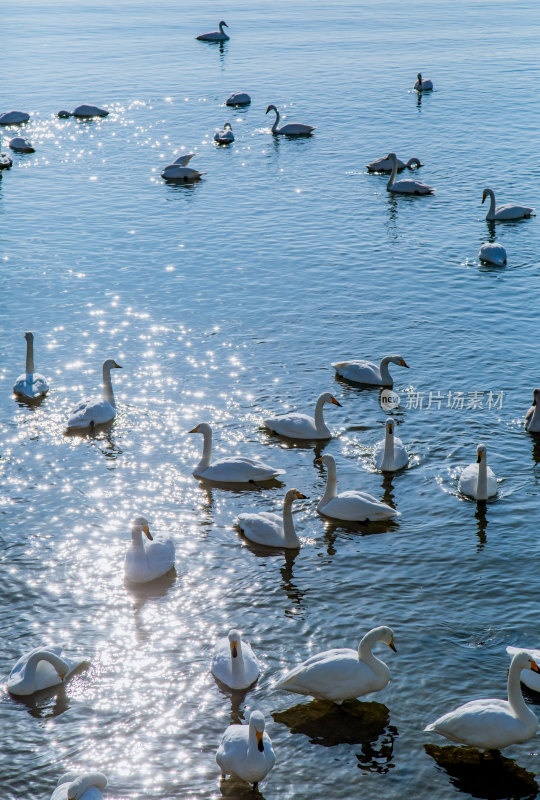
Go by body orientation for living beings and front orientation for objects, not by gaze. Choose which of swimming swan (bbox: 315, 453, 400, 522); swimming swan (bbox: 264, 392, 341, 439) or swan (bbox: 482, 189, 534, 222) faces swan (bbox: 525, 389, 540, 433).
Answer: swimming swan (bbox: 264, 392, 341, 439)

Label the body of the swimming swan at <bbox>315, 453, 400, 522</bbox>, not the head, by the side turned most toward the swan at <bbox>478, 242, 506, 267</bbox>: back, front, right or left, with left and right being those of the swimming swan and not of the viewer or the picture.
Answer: right

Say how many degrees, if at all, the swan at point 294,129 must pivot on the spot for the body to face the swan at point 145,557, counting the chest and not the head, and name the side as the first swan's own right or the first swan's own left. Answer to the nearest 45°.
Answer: approximately 90° to the first swan's own left

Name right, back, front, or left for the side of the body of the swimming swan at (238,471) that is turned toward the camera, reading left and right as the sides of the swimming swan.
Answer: left

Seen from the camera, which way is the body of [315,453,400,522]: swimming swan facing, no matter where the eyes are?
to the viewer's left

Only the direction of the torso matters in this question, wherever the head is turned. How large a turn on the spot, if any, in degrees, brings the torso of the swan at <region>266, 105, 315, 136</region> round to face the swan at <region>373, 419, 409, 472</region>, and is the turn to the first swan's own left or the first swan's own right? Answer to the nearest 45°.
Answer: approximately 90° to the first swan's own left

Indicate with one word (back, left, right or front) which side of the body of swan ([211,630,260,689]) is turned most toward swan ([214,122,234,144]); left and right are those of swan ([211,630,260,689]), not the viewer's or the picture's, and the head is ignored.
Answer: back

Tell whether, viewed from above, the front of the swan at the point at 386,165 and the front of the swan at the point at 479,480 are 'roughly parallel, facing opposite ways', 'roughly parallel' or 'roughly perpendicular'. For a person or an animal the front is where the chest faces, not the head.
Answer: roughly perpendicular

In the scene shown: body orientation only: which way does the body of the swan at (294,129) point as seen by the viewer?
to the viewer's left
